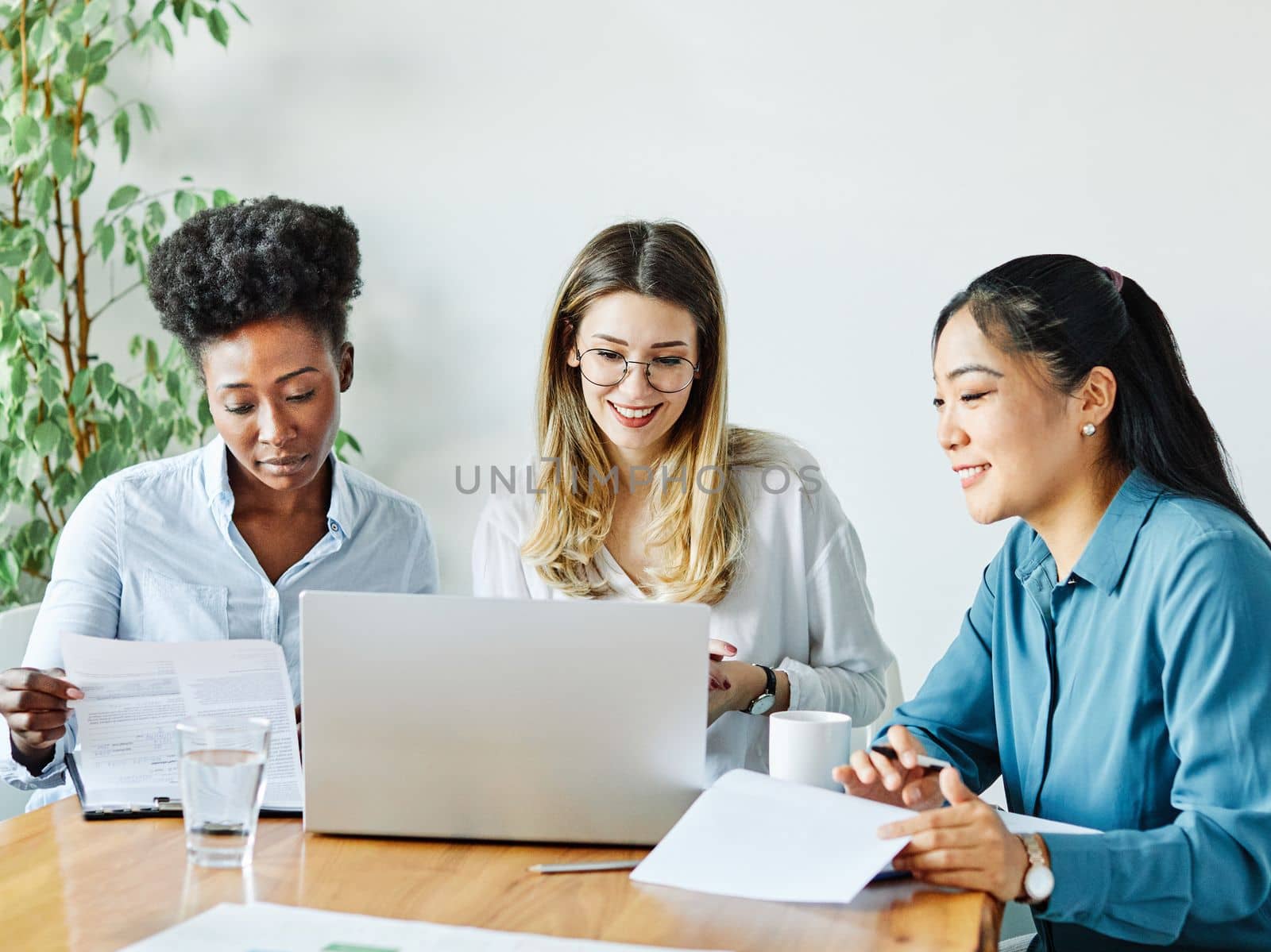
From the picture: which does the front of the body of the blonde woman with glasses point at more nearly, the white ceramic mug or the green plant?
the white ceramic mug

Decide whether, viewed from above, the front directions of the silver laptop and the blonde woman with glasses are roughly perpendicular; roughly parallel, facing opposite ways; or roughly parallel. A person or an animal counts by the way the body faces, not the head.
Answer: roughly parallel, facing opposite ways

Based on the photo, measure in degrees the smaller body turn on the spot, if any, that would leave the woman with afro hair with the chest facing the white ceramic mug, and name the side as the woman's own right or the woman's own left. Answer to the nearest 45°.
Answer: approximately 45° to the woman's own left

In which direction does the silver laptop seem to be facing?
away from the camera

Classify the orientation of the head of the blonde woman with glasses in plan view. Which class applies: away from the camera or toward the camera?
toward the camera

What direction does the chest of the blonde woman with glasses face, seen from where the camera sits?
toward the camera

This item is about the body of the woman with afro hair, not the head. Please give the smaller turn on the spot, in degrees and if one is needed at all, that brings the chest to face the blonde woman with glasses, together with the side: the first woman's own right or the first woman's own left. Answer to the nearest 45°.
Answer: approximately 90° to the first woman's own left

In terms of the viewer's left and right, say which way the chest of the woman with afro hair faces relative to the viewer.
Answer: facing the viewer

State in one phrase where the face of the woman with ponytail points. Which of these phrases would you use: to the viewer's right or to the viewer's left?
to the viewer's left

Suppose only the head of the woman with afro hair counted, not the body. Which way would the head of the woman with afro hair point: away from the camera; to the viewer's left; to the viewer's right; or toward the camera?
toward the camera

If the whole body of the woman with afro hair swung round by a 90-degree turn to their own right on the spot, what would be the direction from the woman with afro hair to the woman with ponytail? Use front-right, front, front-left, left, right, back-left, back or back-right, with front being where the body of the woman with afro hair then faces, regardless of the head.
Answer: back-left

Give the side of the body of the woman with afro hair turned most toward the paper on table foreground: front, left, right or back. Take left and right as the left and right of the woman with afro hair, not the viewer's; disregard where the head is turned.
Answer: front

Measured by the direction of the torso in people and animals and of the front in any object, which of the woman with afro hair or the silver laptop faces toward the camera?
the woman with afro hair

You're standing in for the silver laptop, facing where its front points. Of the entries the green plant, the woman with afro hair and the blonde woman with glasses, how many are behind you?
0

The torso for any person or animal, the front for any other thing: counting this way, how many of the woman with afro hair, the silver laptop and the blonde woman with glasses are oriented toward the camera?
2

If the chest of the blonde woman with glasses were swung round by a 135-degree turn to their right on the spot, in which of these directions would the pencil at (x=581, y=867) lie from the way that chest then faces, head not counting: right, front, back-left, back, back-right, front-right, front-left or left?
back-left

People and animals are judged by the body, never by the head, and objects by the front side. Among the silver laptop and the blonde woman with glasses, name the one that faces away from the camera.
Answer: the silver laptop
